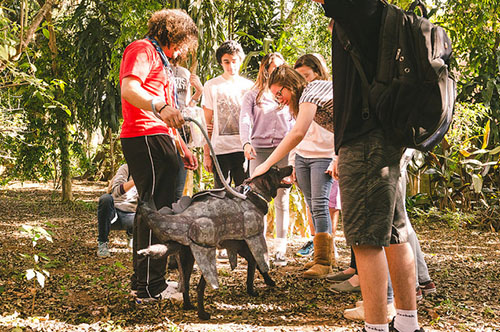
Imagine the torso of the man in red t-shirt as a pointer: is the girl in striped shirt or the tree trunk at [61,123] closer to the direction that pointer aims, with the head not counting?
the girl in striped shirt

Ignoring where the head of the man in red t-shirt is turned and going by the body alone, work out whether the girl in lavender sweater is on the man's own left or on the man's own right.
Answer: on the man's own left

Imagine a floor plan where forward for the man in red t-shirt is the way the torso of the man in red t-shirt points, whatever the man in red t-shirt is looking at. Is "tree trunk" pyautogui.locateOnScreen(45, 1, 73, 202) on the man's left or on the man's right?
on the man's left

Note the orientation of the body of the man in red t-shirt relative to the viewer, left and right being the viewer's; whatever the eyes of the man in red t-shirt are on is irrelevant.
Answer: facing to the right of the viewer

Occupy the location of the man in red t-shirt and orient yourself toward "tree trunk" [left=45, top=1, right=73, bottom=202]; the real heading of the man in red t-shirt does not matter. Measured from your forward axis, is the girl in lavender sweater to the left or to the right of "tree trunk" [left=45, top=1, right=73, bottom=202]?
right
